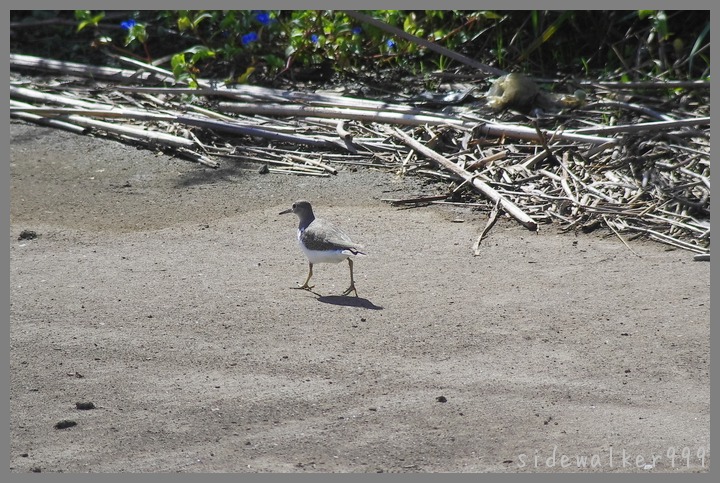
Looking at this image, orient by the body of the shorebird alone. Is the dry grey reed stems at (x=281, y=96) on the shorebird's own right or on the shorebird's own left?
on the shorebird's own right

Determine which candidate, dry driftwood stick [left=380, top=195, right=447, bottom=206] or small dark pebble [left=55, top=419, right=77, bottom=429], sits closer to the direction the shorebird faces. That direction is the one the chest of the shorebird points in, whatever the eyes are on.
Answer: the small dark pebble

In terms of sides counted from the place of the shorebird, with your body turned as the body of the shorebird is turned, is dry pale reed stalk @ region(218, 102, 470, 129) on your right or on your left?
on your right

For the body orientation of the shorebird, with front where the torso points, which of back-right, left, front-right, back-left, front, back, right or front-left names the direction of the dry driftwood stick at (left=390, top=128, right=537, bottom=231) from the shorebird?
back-right

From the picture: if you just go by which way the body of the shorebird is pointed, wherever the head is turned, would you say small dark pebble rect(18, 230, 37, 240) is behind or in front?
in front

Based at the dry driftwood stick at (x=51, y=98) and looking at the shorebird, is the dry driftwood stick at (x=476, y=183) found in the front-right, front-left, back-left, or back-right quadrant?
front-left

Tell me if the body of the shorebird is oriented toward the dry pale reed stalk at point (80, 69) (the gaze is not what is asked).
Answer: no

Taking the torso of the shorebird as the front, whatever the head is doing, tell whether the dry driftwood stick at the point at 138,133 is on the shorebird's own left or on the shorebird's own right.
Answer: on the shorebird's own right

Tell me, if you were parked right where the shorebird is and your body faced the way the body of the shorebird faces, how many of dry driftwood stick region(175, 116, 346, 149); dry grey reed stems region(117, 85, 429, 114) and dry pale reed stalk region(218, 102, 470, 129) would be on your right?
3

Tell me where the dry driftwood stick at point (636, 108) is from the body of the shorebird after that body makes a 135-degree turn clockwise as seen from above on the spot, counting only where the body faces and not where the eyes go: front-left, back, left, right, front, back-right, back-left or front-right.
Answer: front

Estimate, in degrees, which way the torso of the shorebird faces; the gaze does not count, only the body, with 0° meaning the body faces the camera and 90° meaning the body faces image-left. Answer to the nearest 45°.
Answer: approximately 90°

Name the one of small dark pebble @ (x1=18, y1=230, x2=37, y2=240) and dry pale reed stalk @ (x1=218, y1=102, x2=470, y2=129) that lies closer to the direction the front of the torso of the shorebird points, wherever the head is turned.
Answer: the small dark pebble

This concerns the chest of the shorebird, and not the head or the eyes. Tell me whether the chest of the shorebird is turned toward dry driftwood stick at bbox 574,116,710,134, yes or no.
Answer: no
